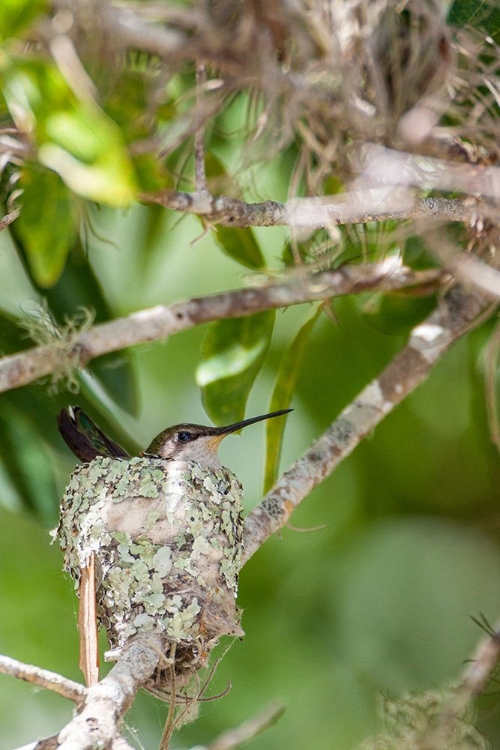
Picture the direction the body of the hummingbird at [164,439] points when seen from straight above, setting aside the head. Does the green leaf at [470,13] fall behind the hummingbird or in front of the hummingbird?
in front

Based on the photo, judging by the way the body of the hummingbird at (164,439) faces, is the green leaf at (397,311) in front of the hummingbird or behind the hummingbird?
in front

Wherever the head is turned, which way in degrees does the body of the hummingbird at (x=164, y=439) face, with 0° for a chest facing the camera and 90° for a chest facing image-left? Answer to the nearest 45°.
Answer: approximately 270°
